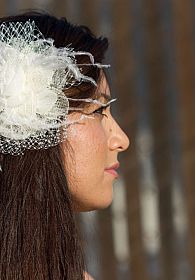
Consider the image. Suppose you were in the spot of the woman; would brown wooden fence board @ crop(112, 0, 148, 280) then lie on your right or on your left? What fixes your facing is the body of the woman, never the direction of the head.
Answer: on your left

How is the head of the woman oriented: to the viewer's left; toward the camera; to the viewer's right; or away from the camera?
to the viewer's right

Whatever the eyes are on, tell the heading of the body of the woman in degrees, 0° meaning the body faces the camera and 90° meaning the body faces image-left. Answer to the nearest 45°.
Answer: approximately 270°
